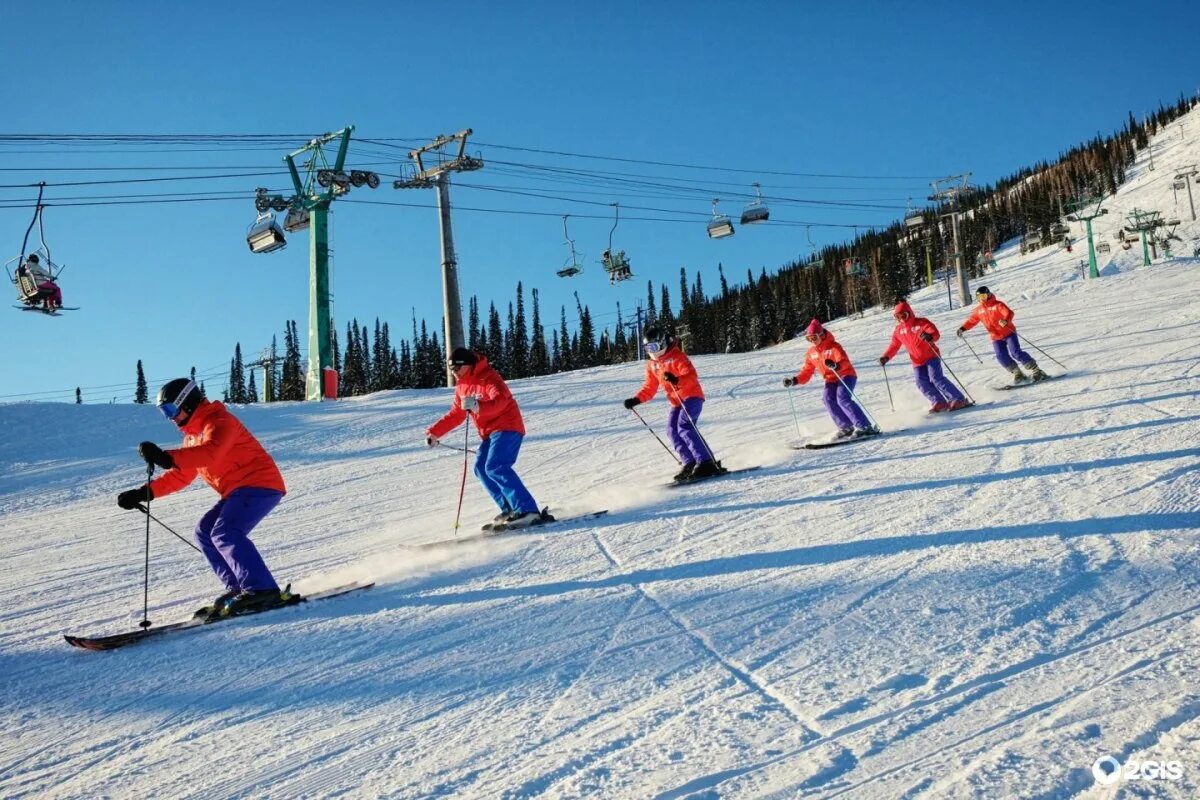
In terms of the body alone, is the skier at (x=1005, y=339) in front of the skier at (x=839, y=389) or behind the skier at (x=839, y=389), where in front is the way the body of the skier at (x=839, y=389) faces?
behind

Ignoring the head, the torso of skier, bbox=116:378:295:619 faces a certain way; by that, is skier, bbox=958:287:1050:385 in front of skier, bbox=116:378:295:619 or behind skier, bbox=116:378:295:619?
behind

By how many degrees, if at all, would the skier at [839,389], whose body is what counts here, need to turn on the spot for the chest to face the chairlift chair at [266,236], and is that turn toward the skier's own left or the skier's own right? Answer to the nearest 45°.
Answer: approximately 90° to the skier's own right

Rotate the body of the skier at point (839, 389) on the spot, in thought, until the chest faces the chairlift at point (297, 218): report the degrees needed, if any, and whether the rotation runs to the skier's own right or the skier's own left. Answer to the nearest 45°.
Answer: approximately 90° to the skier's own right

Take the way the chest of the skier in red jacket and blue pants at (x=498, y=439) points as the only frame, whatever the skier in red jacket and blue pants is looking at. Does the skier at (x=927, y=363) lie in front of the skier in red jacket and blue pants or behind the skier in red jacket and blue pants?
behind

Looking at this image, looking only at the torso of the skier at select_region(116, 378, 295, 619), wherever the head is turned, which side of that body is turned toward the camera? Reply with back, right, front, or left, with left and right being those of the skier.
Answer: left

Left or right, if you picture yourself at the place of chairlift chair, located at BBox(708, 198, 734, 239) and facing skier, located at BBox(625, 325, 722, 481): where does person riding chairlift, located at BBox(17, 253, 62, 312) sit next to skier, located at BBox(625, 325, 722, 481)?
right

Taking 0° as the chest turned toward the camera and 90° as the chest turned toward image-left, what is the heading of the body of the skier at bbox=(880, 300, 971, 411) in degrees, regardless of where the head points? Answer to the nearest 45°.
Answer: approximately 45°

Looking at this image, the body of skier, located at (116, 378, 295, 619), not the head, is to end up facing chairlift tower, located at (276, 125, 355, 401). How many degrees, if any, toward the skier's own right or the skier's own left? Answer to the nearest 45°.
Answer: approximately 90° to the skier's own right
